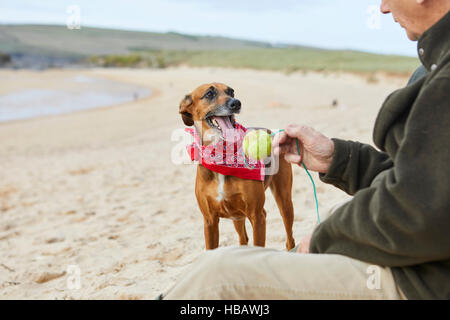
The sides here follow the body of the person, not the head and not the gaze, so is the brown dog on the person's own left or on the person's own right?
on the person's own right

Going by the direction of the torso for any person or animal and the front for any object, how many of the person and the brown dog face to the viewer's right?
0

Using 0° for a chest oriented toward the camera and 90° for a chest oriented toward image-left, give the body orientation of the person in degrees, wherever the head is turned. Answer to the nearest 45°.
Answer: approximately 90°

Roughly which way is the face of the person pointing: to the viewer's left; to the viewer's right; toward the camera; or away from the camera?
to the viewer's left

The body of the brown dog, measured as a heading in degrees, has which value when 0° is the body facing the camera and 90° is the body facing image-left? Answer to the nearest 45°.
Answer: approximately 45°

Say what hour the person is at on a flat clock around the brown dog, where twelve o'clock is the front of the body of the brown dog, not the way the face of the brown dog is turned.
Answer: The person is roughly at 10 o'clock from the brown dog.
